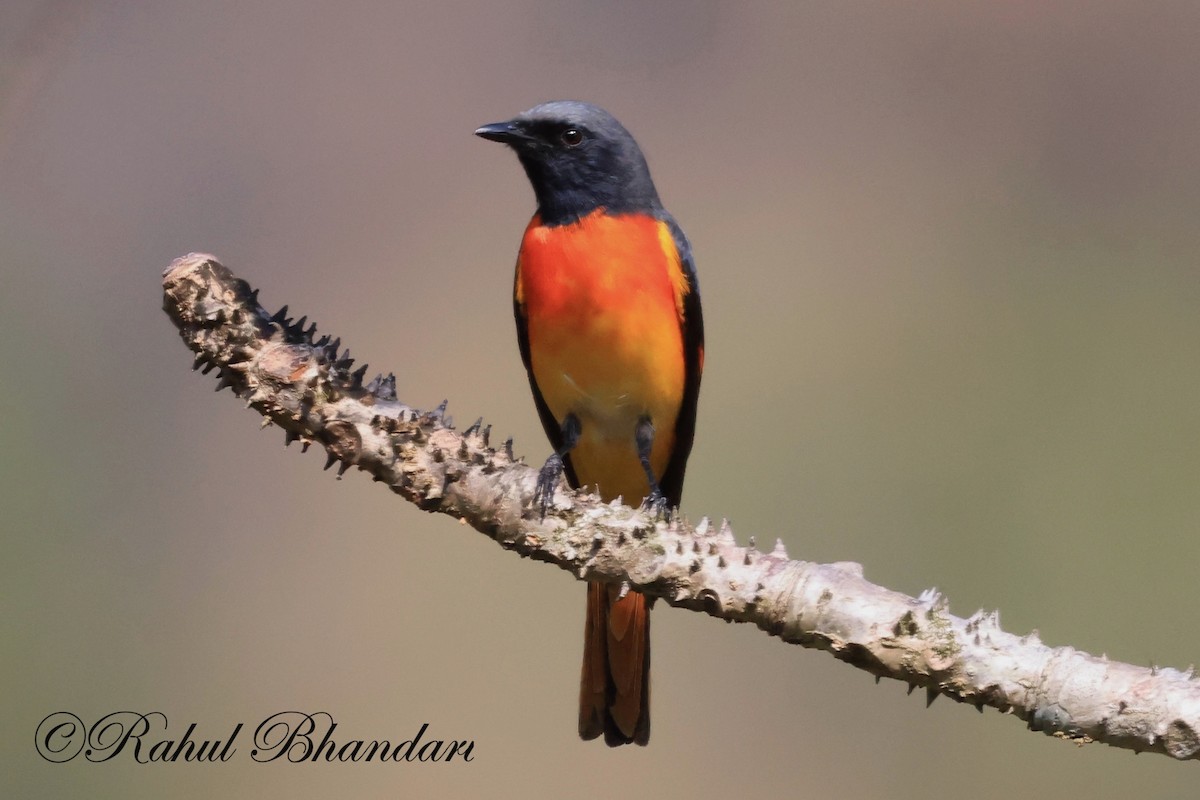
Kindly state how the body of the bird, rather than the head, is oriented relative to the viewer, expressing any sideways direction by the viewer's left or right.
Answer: facing the viewer
